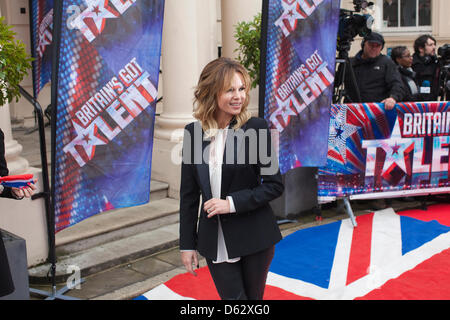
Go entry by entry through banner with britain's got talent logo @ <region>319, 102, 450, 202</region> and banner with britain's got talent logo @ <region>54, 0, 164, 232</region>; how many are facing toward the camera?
2

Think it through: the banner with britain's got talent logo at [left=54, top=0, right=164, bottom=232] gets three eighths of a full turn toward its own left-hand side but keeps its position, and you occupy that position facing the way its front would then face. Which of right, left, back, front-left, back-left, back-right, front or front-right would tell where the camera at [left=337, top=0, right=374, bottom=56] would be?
front

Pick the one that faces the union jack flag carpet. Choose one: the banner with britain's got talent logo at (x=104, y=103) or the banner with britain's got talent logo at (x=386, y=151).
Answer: the banner with britain's got talent logo at (x=386, y=151)

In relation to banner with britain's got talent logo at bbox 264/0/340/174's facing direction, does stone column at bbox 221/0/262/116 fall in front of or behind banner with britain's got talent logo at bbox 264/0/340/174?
behind

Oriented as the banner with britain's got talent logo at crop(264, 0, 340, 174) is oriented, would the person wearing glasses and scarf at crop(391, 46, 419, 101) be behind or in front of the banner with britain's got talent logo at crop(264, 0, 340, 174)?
behind

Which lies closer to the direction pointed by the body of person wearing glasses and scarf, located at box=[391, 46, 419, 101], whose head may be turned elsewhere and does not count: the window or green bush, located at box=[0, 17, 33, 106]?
the green bush

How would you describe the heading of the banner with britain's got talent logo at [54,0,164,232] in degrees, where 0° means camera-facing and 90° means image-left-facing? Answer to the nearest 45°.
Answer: approximately 0°

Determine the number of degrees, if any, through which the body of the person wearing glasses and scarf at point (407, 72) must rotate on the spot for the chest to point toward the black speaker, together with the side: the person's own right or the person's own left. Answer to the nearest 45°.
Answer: approximately 90° to the person's own right

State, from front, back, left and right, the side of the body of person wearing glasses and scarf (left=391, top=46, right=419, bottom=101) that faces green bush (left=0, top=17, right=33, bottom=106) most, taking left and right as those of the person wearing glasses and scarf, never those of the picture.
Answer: right

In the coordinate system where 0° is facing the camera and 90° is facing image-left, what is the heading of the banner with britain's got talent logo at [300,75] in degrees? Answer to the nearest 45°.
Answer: approximately 0°
